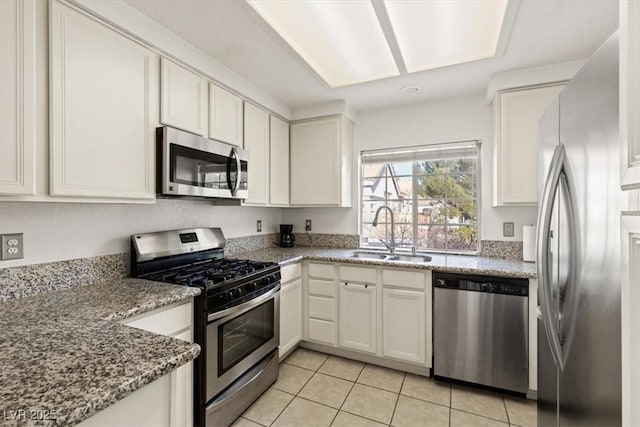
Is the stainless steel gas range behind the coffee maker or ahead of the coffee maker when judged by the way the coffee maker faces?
ahead

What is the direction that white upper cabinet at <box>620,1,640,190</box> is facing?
to the viewer's left

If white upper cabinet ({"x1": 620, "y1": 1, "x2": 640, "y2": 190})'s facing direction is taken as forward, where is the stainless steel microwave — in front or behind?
in front

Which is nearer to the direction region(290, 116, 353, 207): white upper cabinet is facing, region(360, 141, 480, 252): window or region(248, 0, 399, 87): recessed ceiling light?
the recessed ceiling light

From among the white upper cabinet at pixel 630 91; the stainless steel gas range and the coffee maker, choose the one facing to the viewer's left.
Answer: the white upper cabinet

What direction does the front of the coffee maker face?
toward the camera

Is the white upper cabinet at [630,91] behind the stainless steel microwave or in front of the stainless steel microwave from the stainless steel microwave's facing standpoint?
in front

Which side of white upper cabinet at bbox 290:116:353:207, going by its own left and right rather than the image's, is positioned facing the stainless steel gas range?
front

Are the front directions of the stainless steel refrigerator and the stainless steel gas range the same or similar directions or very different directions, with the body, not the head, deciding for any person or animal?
very different directions

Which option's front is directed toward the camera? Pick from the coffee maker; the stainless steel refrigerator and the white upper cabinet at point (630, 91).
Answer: the coffee maker

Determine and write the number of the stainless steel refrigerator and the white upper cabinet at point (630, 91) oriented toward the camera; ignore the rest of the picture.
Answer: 0

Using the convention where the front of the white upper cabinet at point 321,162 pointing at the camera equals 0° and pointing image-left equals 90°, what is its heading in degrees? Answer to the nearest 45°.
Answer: approximately 45°

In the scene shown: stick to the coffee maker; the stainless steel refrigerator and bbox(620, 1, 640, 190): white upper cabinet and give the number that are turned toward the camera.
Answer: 1
